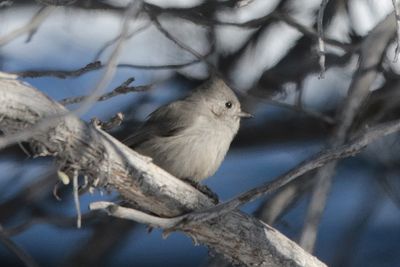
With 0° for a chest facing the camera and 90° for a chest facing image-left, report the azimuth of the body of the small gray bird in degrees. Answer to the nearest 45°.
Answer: approximately 270°

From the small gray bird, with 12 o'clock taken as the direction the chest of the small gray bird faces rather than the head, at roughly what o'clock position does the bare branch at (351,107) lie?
The bare branch is roughly at 10 o'clock from the small gray bird.
